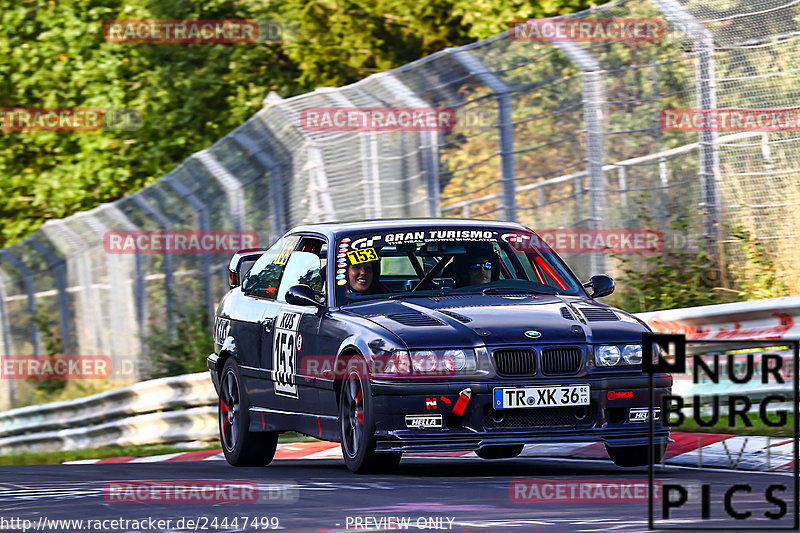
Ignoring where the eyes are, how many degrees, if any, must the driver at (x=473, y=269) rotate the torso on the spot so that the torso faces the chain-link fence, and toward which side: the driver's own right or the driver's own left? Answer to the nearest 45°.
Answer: approximately 135° to the driver's own left

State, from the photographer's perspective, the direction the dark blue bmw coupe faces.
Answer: facing the viewer and to the right of the viewer

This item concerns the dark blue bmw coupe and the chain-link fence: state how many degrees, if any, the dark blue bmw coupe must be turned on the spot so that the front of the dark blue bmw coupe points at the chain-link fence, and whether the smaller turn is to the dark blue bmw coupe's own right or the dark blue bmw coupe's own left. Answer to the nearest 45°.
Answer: approximately 135° to the dark blue bmw coupe's own left

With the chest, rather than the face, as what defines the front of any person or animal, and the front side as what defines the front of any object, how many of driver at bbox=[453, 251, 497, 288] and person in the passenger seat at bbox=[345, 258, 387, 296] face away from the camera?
0

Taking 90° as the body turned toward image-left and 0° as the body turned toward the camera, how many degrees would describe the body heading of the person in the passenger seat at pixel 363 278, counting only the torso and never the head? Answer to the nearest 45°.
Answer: approximately 315°
